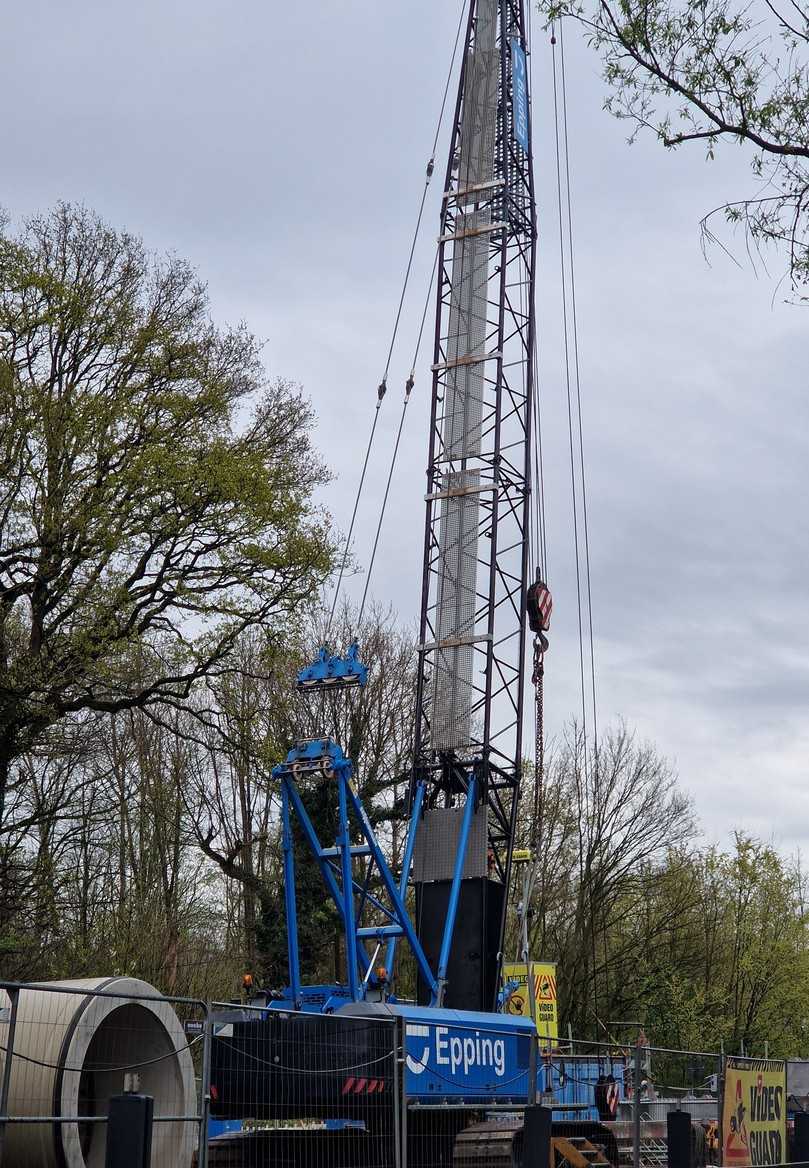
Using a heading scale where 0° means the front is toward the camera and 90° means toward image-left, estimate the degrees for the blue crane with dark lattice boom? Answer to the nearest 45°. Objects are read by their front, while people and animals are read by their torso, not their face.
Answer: approximately 225°

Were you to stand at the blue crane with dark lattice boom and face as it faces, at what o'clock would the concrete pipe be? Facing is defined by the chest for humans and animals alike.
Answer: The concrete pipe is roughly at 5 o'clock from the blue crane with dark lattice boom.
